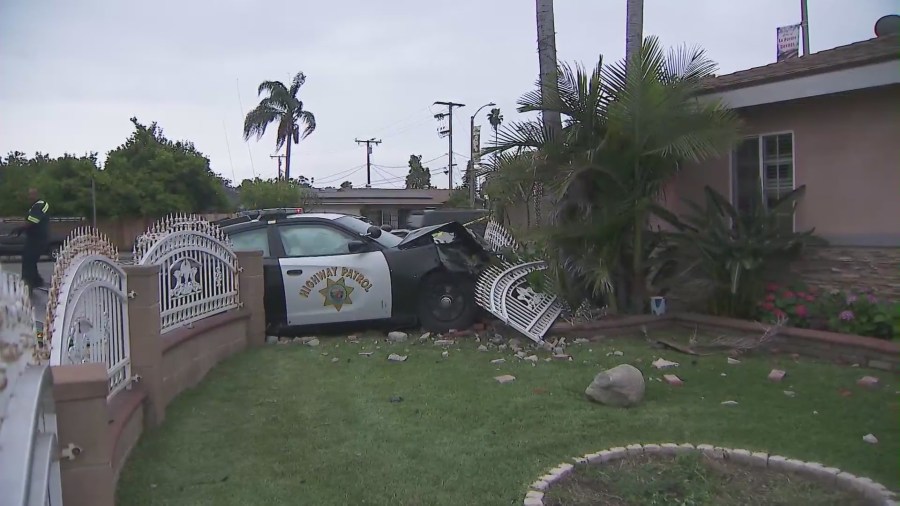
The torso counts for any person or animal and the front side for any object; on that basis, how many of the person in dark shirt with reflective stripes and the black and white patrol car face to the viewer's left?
1

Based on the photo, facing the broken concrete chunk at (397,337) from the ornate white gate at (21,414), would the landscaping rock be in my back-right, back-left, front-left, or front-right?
front-right

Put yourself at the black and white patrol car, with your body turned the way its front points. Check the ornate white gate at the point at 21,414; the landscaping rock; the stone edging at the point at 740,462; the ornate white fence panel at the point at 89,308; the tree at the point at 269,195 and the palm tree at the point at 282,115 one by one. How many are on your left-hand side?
2

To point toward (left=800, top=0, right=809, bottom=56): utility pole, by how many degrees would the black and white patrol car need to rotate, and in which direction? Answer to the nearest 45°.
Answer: approximately 45° to its left

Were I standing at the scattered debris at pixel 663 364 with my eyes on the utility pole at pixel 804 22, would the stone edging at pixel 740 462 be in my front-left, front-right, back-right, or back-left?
back-right

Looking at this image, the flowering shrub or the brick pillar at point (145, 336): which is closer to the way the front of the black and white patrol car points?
the flowering shrub

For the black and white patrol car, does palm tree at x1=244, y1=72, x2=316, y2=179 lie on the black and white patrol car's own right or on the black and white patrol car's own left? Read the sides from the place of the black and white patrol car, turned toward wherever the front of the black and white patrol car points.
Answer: on the black and white patrol car's own left

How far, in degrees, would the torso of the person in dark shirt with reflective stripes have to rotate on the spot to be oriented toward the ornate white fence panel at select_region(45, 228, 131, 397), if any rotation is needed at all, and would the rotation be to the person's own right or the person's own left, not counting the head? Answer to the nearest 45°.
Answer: approximately 90° to the person's own left

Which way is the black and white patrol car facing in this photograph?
to the viewer's right

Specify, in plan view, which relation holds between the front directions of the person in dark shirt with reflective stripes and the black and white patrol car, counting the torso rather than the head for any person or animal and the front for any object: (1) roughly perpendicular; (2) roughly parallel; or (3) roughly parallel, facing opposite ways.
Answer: roughly parallel, facing opposite ways

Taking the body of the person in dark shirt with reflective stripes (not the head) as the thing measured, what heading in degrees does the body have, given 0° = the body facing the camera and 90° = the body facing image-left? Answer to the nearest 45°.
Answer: approximately 90°

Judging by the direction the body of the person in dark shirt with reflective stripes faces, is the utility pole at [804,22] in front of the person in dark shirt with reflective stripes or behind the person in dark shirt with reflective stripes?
behind
